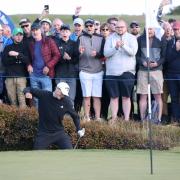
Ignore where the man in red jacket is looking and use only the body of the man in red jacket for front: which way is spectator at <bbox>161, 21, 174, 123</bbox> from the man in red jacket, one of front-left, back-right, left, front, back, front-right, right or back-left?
back-left

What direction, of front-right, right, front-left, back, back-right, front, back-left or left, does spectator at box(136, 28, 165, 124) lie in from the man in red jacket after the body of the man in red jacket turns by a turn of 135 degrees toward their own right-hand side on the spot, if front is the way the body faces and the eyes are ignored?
right

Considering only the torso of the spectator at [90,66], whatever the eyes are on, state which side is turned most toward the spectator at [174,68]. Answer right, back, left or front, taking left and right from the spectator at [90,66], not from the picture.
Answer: left

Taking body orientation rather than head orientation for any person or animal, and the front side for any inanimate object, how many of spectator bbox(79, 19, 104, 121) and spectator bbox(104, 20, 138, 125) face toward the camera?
2

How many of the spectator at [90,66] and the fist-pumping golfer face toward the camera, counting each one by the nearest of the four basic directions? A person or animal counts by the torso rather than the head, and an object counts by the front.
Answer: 2

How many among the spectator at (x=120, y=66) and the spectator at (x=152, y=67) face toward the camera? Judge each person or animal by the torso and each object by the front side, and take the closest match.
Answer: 2

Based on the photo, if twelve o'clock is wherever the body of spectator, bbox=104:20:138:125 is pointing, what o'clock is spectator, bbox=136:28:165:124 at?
spectator, bbox=136:28:165:124 is roughly at 9 o'clock from spectator, bbox=104:20:138:125.

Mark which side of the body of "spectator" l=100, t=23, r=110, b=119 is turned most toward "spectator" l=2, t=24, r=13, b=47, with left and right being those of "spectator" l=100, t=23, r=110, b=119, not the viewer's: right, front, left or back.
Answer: right

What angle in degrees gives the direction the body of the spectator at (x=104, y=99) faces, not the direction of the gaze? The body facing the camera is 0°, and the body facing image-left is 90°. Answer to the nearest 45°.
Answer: approximately 0°
